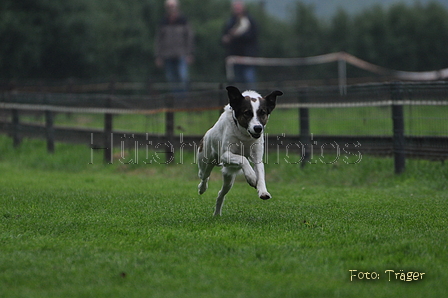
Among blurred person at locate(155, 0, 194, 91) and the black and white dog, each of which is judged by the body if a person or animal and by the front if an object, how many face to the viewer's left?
0

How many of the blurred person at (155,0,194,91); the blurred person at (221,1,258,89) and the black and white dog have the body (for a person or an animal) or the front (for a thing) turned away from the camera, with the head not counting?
0

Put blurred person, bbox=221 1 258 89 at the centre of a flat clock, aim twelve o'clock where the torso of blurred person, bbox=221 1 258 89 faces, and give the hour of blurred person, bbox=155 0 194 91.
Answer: blurred person, bbox=155 0 194 91 is roughly at 2 o'clock from blurred person, bbox=221 1 258 89.

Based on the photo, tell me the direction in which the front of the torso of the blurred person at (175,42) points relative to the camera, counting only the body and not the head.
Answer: toward the camera

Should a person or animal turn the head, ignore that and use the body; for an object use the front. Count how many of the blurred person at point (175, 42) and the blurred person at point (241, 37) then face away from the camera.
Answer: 0

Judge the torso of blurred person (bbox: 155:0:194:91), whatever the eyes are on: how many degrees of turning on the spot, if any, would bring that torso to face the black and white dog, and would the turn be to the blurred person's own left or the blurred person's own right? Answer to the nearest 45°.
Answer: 0° — they already face it

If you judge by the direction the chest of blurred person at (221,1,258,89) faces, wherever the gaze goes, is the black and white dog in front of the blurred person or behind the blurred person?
in front

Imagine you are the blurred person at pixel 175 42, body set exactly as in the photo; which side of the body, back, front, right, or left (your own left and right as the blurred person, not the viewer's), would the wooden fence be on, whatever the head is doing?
front

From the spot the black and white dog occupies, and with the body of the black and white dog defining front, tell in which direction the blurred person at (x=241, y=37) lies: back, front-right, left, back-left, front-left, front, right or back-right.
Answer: back-left

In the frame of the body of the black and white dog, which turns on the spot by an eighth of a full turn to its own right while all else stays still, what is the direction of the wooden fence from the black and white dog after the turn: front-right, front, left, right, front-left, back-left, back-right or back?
back

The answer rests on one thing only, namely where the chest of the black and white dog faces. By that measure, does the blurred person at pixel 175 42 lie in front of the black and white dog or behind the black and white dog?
behind

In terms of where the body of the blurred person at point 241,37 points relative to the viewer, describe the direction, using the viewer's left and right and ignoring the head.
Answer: facing the viewer and to the left of the viewer

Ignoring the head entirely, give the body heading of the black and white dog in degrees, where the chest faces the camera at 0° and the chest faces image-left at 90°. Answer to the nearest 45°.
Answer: approximately 315°
